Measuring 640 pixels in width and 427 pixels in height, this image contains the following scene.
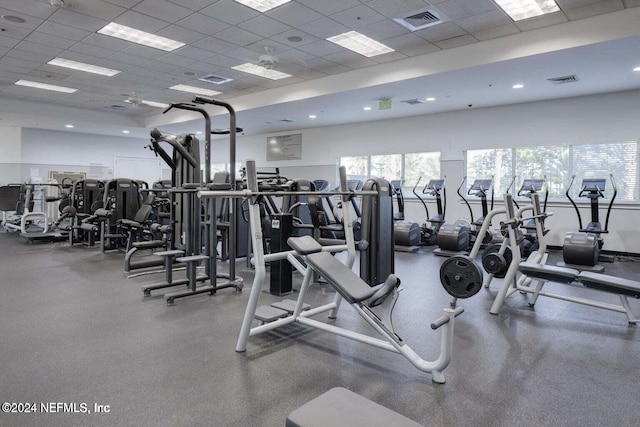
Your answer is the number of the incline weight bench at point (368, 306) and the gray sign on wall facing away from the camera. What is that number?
0

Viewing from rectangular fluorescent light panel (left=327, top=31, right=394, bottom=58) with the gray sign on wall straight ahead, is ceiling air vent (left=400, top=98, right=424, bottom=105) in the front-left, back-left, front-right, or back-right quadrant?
front-right

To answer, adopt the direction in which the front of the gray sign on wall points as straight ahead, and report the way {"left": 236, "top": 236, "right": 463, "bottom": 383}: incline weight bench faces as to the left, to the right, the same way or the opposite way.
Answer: to the left

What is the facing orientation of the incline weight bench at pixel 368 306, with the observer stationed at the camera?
facing the viewer and to the right of the viewer

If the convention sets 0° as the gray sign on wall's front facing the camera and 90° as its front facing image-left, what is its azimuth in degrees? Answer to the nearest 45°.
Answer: approximately 45°

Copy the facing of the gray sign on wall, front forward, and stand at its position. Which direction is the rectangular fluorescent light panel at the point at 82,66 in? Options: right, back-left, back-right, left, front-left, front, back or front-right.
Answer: front

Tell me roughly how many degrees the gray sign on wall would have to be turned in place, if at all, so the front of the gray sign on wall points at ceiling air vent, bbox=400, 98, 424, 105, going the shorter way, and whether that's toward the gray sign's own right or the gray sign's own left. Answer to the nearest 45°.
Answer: approximately 90° to the gray sign's own left

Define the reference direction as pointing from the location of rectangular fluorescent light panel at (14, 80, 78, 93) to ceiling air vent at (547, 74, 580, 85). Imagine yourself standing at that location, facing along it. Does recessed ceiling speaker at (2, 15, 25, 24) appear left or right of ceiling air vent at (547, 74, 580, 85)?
right

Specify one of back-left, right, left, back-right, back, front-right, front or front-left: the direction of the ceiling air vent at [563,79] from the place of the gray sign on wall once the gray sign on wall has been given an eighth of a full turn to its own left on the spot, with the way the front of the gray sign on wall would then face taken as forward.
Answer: front-left

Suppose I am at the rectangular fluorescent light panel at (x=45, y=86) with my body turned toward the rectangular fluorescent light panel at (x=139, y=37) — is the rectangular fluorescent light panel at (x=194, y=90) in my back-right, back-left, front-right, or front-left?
front-left

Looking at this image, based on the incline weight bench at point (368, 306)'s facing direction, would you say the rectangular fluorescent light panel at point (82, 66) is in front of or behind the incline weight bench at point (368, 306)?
behind

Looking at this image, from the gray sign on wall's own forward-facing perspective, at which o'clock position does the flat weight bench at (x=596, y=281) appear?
The flat weight bench is roughly at 10 o'clock from the gray sign on wall.

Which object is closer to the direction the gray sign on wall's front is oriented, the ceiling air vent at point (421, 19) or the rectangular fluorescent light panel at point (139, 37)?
the rectangular fluorescent light panel

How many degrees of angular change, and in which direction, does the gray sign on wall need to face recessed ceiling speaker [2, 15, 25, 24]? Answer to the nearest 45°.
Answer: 0° — it already faces it

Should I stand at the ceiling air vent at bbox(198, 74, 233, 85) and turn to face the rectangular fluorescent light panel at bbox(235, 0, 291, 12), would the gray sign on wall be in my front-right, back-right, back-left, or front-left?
back-left

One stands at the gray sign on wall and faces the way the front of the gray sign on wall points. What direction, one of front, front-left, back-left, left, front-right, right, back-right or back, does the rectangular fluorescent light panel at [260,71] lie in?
front-left
